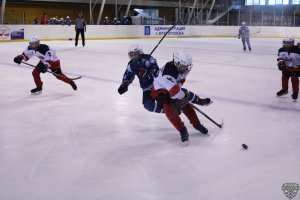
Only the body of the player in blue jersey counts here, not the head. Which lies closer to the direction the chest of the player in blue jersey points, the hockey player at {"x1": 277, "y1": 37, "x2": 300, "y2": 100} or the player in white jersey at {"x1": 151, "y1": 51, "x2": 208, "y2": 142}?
the player in white jersey

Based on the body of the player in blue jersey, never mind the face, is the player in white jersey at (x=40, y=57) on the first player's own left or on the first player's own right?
on the first player's own right

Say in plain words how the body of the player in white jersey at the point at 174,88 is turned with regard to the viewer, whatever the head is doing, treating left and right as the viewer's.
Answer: facing the viewer and to the right of the viewer

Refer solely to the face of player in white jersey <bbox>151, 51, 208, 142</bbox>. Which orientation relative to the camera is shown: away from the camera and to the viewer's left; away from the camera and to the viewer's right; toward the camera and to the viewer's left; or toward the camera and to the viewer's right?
toward the camera and to the viewer's right

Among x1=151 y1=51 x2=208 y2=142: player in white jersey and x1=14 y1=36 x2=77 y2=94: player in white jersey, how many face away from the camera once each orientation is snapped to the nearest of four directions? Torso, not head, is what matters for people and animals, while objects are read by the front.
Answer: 0

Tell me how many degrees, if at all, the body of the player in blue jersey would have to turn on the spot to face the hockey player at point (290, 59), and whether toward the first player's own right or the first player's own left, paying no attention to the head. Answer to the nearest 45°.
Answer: approximately 180°
